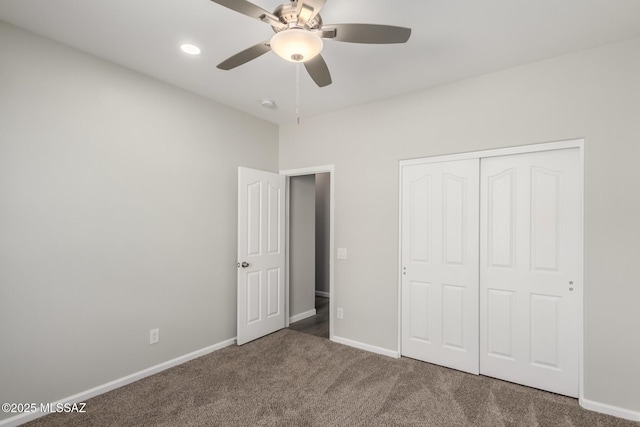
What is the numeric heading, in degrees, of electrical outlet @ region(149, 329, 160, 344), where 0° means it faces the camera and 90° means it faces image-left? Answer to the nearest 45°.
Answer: approximately 315°

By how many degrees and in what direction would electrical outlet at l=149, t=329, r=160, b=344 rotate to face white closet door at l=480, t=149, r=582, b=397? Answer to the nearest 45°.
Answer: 0° — it already faces it

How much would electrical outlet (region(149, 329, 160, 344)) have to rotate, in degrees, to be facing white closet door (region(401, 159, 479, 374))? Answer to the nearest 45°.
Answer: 0° — it already faces it

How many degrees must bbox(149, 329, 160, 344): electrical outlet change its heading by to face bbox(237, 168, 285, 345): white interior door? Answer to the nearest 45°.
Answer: approximately 45° to its left

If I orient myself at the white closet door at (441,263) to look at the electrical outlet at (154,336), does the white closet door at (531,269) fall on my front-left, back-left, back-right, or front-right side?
back-left
